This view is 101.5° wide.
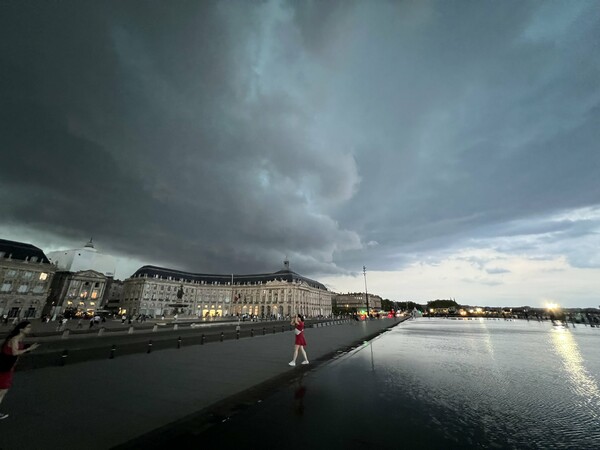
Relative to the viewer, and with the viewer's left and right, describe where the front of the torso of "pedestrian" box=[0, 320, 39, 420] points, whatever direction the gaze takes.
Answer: facing to the right of the viewer
